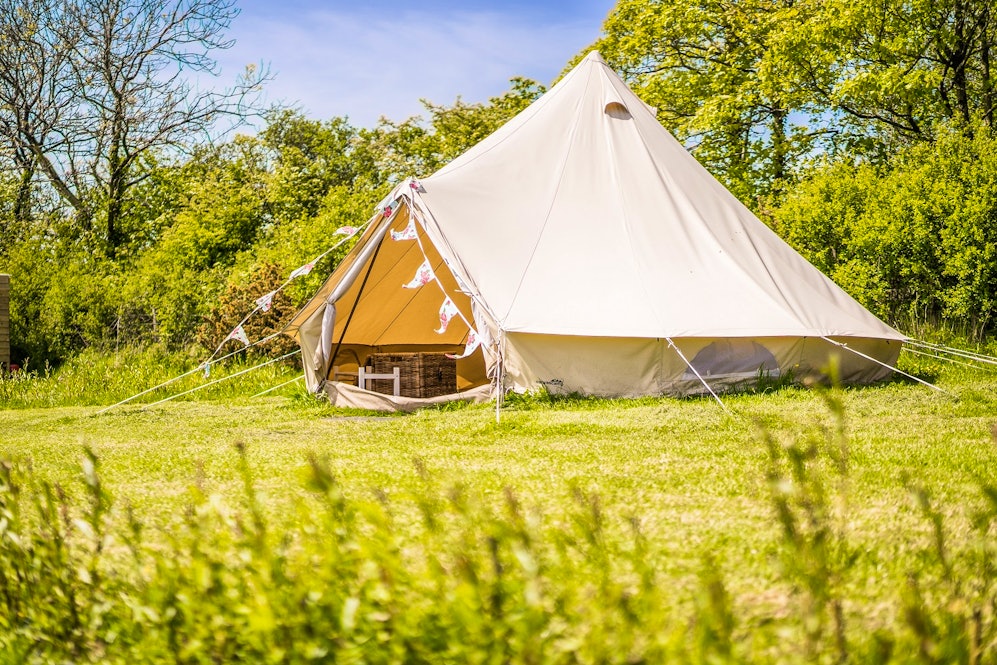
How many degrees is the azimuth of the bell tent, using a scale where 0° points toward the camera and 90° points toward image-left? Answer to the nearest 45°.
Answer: approximately 45°

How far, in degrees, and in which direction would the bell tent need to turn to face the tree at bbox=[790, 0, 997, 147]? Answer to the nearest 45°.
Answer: approximately 180°

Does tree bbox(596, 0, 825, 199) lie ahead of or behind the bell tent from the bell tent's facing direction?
behind

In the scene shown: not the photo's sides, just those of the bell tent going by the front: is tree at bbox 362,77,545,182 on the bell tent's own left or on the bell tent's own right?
on the bell tent's own right
